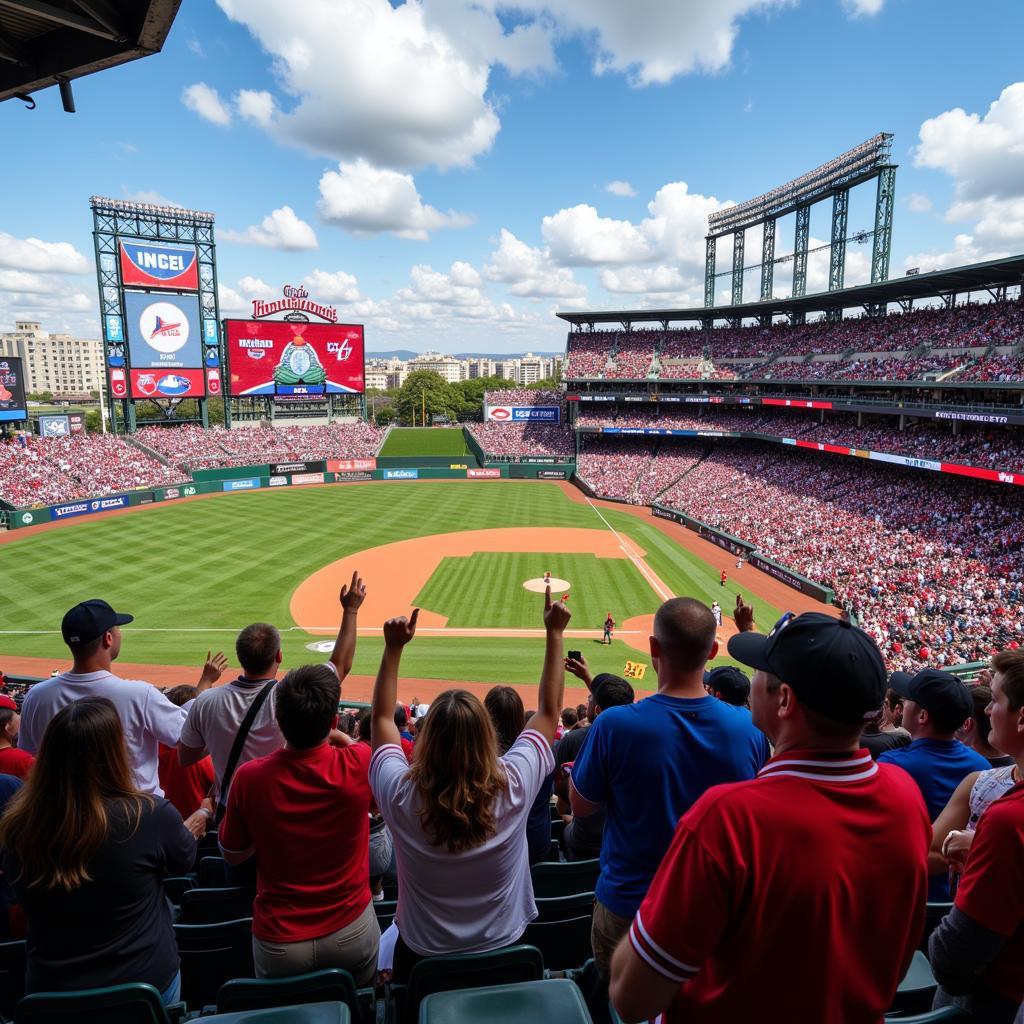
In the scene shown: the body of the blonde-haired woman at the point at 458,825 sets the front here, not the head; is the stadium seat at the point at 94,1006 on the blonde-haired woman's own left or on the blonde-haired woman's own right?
on the blonde-haired woman's own left

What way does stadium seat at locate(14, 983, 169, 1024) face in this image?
away from the camera

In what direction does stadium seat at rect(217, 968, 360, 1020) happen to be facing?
away from the camera

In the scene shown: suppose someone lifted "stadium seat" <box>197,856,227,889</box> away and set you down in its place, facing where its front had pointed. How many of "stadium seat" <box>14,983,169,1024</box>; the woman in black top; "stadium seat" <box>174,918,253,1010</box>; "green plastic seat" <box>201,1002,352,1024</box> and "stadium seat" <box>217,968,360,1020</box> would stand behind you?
5

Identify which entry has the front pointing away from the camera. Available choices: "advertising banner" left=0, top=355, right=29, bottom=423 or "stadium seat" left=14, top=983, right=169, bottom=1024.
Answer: the stadium seat

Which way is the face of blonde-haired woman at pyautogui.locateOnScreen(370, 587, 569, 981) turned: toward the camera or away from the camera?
away from the camera

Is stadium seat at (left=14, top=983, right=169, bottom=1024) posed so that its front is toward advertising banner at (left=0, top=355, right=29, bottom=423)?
yes

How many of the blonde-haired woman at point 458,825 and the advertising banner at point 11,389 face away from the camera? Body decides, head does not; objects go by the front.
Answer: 1

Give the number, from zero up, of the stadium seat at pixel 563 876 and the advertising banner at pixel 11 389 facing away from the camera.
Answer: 1

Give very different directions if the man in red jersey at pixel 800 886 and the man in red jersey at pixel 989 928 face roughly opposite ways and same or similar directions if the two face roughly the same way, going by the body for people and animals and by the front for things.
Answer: same or similar directions

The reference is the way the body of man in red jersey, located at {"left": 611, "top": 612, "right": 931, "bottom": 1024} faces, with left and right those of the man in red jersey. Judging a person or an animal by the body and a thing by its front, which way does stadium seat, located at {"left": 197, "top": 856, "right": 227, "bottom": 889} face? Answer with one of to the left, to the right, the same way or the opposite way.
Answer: the same way

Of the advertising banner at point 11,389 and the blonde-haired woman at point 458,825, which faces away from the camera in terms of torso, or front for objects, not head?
the blonde-haired woman

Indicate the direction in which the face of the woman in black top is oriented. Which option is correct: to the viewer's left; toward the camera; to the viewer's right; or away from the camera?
away from the camera

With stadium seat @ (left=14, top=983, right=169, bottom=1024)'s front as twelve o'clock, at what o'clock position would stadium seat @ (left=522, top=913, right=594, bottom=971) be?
stadium seat @ (left=522, top=913, right=594, bottom=971) is roughly at 3 o'clock from stadium seat @ (left=14, top=983, right=169, bottom=1024).

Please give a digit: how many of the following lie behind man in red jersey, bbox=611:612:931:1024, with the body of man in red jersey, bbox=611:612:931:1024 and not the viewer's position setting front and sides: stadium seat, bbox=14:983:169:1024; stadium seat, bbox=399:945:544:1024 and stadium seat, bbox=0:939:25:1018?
0

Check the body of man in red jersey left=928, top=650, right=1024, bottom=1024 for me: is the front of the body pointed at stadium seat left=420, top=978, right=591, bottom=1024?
no

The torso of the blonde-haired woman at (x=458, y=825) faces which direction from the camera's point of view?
away from the camera

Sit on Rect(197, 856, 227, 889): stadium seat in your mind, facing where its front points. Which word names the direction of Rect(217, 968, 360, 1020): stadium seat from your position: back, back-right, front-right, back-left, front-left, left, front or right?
back

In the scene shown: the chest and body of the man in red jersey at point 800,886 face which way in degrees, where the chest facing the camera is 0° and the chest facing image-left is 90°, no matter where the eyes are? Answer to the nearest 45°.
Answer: approximately 135°

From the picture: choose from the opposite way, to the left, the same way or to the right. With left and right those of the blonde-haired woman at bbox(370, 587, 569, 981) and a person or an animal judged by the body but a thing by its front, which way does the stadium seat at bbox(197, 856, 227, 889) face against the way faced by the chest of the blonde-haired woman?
the same way

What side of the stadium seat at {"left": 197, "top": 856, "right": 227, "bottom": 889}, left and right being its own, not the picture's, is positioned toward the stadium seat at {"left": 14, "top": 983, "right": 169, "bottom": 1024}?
back
